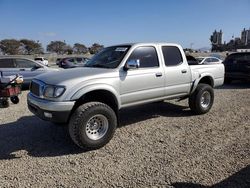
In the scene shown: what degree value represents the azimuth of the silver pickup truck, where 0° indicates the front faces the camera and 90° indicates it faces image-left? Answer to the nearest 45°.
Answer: approximately 45°

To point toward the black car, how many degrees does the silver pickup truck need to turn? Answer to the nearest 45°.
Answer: approximately 180°

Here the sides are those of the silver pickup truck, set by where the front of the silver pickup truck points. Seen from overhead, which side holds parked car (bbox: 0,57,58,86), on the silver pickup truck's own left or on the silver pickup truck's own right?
on the silver pickup truck's own right
